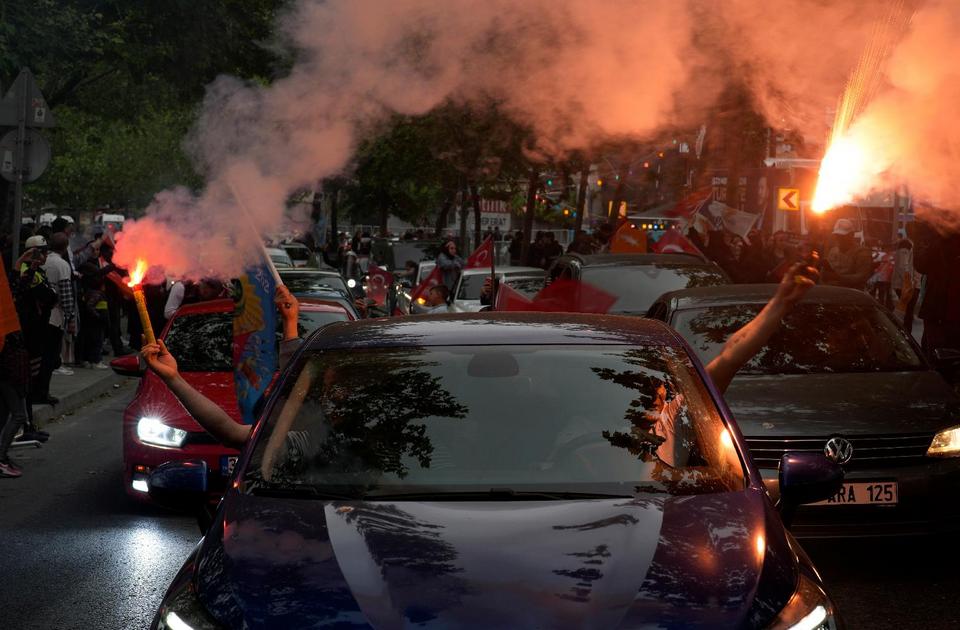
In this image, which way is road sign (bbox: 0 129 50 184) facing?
away from the camera

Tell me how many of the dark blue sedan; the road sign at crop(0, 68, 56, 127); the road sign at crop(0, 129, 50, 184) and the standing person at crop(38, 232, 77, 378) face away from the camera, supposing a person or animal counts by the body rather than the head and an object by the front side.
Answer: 2

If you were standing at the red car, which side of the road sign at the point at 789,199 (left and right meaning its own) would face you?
front

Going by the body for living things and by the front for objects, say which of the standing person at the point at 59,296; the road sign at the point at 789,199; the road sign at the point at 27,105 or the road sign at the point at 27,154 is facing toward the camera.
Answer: the road sign at the point at 789,199

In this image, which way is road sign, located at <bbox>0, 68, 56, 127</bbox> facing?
away from the camera

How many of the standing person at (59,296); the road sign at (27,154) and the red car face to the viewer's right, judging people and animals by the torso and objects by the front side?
1

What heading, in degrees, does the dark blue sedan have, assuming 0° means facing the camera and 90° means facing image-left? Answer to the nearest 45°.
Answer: approximately 0°

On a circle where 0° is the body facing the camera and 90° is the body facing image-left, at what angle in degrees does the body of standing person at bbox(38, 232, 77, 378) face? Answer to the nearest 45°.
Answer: approximately 270°

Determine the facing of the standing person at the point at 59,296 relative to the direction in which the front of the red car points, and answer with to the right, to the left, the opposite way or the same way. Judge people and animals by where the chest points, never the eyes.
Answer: to the left

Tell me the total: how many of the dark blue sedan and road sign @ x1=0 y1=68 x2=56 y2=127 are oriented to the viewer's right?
0
